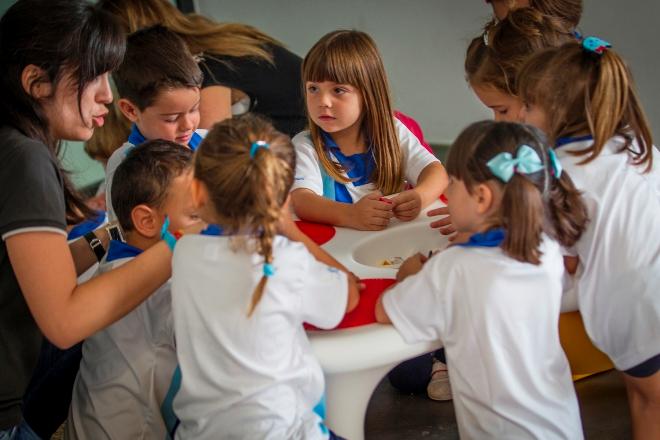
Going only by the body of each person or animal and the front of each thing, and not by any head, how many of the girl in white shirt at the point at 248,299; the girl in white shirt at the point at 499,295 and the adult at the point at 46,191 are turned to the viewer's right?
1

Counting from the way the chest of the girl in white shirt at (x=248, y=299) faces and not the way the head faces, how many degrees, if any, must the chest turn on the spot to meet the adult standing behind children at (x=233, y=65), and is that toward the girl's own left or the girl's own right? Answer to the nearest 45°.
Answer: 0° — they already face them

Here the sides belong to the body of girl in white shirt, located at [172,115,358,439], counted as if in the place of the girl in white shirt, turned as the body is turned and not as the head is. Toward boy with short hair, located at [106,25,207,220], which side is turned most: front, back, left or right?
front

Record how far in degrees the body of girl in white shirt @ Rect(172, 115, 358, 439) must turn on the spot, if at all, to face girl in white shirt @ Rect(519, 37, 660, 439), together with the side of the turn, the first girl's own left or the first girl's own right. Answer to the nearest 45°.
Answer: approximately 90° to the first girl's own right

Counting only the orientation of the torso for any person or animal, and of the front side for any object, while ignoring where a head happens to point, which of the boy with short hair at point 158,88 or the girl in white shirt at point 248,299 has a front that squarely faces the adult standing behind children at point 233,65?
the girl in white shirt

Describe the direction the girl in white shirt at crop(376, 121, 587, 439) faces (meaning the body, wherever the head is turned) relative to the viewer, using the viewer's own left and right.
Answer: facing away from the viewer and to the left of the viewer

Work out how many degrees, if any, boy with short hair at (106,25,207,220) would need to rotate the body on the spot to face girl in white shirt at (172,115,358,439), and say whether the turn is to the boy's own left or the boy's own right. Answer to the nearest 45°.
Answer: approximately 45° to the boy's own right

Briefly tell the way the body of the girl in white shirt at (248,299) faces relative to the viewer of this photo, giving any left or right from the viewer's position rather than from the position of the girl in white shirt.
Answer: facing away from the viewer

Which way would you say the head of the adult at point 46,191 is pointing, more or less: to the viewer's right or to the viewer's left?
to the viewer's right

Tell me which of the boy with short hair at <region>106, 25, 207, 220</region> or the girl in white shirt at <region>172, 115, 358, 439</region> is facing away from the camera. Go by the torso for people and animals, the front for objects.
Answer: the girl in white shirt

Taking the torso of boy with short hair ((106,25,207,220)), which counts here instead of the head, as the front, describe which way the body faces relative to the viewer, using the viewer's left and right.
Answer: facing the viewer and to the right of the viewer

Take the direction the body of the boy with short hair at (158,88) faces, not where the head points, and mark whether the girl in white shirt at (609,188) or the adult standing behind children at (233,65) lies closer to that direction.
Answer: the girl in white shirt

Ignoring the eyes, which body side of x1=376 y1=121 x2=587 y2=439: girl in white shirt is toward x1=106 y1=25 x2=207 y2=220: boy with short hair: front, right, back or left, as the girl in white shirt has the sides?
front

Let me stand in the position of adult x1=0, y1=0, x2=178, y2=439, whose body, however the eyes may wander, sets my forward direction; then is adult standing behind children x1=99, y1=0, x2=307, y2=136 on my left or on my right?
on my left

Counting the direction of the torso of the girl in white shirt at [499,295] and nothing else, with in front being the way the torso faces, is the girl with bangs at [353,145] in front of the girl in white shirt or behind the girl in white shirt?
in front

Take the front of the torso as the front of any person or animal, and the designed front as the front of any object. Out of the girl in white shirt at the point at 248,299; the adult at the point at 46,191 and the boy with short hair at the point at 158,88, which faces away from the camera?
the girl in white shirt

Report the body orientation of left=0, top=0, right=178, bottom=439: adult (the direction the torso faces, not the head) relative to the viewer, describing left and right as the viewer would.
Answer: facing to the right of the viewer

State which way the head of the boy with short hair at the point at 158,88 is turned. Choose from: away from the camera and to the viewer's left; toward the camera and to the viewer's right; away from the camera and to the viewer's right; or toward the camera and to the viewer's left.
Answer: toward the camera and to the viewer's right

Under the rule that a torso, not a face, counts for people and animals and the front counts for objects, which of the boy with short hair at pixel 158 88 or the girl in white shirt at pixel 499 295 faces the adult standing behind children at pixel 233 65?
the girl in white shirt

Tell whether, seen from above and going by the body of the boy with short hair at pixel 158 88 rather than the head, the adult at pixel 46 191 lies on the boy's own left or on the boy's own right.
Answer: on the boy's own right

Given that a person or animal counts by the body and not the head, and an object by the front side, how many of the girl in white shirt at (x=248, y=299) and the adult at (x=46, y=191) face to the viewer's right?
1
